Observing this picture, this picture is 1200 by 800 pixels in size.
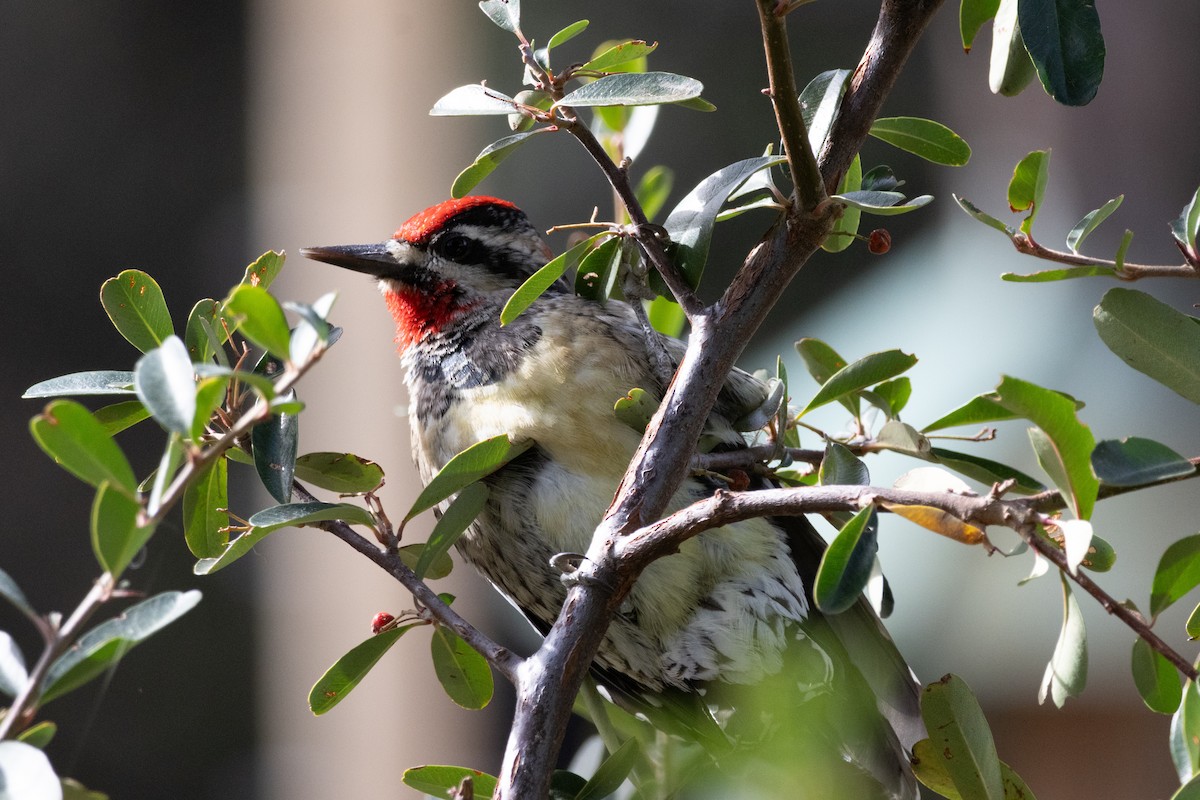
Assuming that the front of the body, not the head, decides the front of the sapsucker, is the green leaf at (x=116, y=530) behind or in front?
in front

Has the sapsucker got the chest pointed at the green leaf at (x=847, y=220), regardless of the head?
no

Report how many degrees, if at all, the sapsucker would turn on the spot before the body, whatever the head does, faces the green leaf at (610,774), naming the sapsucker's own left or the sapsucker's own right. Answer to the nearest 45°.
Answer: approximately 45° to the sapsucker's own left

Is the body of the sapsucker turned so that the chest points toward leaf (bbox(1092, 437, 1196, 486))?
no

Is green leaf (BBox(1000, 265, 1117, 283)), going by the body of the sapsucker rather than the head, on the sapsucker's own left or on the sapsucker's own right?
on the sapsucker's own left

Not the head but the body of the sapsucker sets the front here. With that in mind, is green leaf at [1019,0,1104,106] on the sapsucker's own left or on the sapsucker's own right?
on the sapsucker's own left

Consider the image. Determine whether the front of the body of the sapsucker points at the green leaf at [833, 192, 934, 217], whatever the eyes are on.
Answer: no

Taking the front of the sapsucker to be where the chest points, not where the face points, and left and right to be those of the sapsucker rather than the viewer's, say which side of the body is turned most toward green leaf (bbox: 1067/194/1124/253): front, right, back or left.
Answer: left

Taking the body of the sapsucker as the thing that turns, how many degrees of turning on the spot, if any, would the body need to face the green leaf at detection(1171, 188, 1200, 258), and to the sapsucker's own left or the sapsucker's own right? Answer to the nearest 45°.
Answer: approximately 90° to the sapsucker's own left

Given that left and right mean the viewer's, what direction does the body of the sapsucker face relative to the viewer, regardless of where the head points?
facing the viewer and to the left of the viewer
